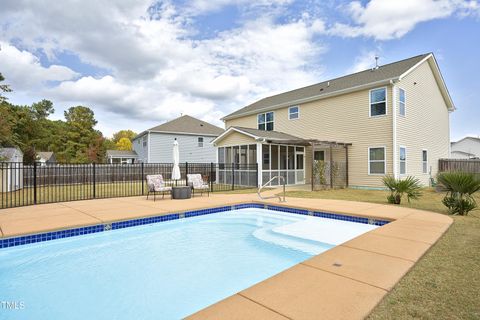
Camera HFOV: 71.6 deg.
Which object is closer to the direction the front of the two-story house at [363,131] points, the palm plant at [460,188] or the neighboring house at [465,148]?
the neighboring house

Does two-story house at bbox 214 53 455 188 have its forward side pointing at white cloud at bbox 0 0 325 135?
no

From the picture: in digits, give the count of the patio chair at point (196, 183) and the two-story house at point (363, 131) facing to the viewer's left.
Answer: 0

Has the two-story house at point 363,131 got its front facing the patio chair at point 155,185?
no

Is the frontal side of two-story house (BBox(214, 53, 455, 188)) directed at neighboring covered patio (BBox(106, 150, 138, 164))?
no

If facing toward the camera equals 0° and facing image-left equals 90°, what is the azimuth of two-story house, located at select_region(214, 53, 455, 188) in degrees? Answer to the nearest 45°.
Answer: approximately 225°

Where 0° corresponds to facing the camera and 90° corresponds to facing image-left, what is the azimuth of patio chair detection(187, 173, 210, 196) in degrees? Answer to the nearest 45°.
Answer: approximately 315°
